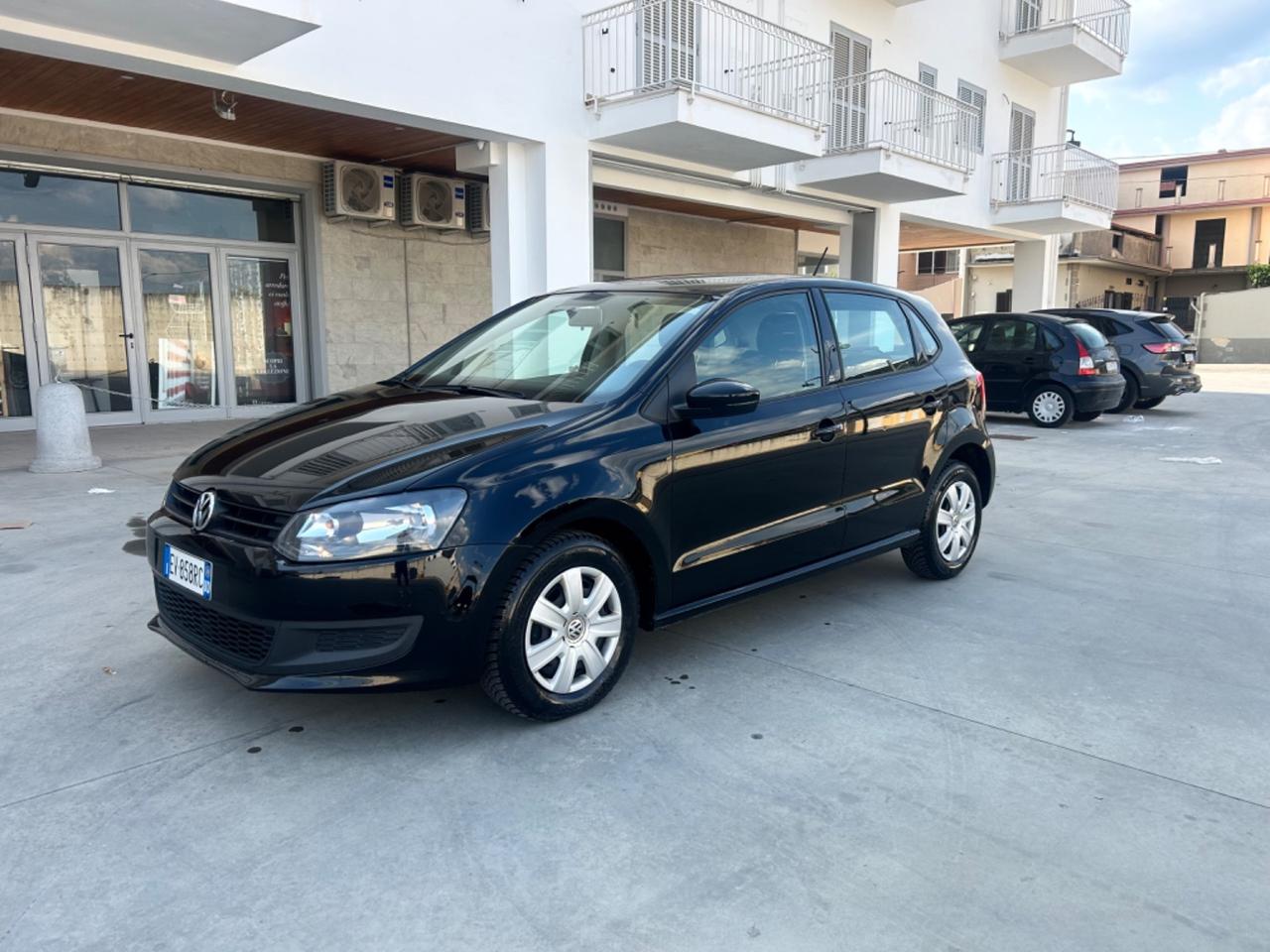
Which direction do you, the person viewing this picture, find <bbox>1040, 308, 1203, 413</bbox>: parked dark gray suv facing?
facing away from the viewer and to the left of the viewer

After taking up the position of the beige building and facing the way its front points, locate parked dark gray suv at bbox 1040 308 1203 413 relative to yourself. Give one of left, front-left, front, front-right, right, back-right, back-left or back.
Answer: front

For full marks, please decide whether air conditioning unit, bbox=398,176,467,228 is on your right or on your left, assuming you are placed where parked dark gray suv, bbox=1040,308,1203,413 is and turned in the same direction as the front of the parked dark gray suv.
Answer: on your left

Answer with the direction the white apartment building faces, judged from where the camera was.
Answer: facing the viewer and to the right of the viewer

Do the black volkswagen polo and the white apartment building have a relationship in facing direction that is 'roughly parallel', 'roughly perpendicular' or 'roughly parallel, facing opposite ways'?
roughly perpendicular

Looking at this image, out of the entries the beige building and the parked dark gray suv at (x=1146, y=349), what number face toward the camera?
1

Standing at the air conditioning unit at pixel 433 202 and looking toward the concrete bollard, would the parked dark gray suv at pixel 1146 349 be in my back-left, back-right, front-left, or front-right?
back-left

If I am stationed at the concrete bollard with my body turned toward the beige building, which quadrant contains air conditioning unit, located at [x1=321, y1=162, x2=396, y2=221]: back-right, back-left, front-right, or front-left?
front-left

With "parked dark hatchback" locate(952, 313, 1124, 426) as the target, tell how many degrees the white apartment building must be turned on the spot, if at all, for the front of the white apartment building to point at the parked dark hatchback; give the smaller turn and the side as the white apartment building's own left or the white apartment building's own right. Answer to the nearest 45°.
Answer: approximately 45° to the white apartment building's own left

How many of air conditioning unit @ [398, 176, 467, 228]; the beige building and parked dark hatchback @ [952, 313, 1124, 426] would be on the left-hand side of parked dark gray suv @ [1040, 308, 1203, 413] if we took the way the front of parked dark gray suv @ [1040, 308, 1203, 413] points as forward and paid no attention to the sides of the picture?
2

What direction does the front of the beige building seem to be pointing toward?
toward the camera

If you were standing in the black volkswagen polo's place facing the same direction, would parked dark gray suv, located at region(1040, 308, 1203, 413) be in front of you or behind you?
behind

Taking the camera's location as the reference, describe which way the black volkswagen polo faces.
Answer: facing the viewer and to the left of the viewer

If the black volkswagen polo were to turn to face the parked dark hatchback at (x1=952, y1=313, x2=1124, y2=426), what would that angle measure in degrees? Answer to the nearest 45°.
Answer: approximately 180°

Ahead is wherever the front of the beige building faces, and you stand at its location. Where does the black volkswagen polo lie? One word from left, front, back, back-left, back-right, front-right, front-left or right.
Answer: front

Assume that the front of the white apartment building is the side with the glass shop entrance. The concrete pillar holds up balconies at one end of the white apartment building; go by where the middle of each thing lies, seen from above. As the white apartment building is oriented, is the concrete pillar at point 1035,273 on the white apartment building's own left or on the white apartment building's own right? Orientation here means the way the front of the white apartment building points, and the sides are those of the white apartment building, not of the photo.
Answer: on the white apartment building's own left

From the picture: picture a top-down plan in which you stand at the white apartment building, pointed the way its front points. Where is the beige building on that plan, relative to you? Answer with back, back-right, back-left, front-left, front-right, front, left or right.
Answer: left
